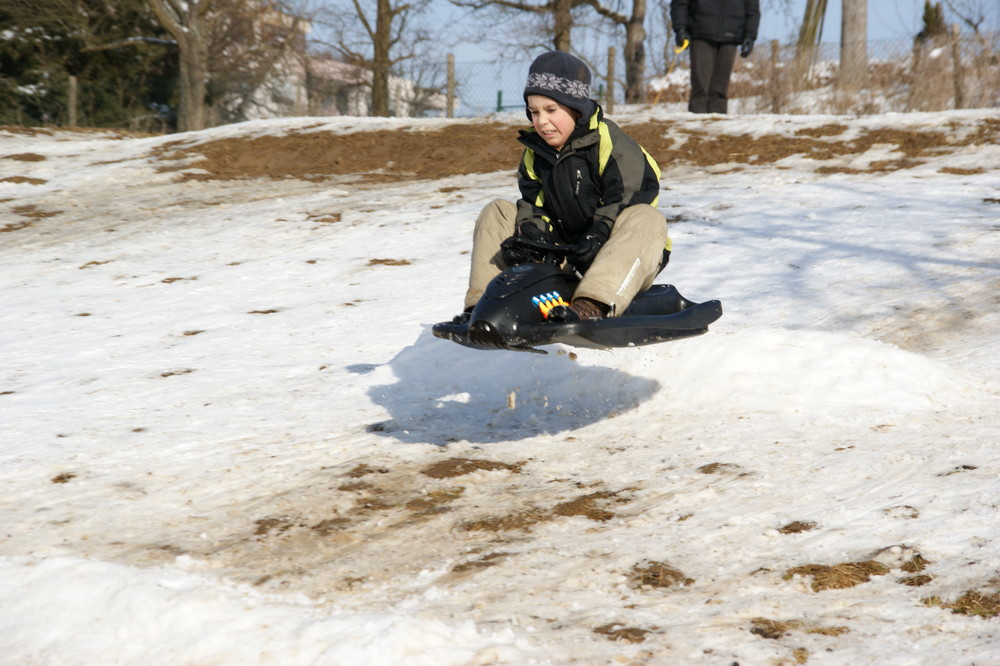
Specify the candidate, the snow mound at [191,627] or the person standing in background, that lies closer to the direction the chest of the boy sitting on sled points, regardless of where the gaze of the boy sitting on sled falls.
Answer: the snow mound

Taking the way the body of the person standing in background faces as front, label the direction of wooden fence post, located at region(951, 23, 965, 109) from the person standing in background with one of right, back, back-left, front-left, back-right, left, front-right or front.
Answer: back-left

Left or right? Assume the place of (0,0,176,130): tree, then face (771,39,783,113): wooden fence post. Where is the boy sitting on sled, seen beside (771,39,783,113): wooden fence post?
right

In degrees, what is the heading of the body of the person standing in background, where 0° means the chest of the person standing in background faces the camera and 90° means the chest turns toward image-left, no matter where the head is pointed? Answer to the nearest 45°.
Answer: approximately 0°

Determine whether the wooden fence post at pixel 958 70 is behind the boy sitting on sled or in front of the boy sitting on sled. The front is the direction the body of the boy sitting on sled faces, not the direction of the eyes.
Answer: behind

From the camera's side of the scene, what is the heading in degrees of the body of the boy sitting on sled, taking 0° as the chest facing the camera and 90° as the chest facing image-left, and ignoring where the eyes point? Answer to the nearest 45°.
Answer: approximately 45°
